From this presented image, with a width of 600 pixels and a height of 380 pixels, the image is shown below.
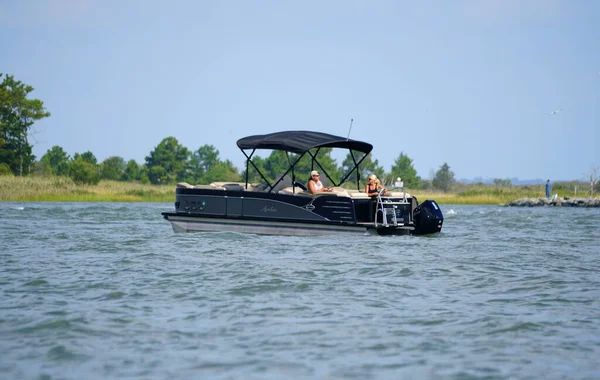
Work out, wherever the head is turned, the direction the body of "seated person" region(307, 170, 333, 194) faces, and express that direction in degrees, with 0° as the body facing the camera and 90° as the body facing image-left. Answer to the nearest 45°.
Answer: approximately 315°

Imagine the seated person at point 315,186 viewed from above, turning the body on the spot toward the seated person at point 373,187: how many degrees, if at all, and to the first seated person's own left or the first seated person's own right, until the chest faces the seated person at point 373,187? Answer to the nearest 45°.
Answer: approximately 45° to the first seated person's own left
